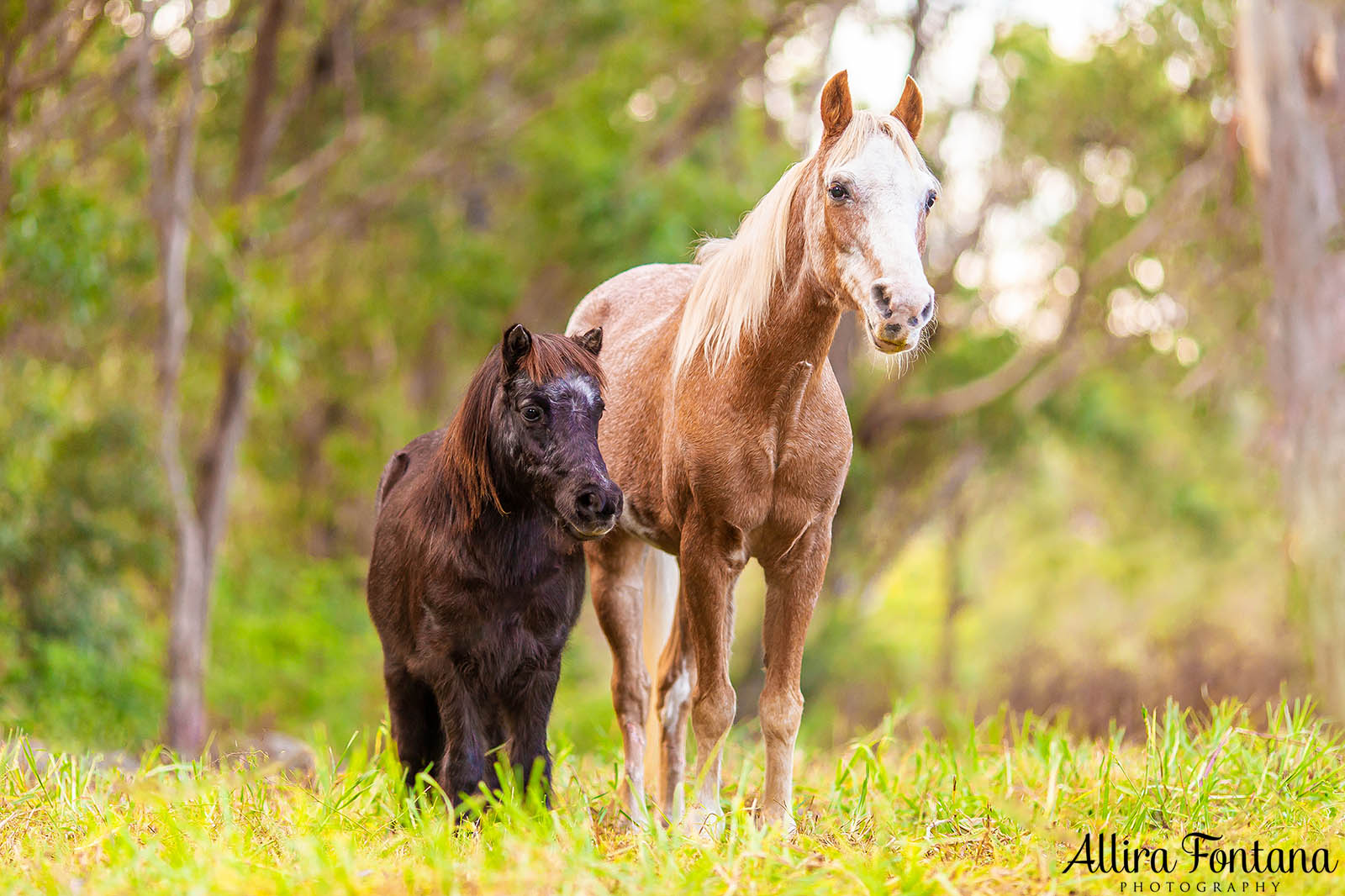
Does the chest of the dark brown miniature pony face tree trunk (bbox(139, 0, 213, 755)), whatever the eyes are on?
no

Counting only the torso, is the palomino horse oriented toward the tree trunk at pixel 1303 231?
no

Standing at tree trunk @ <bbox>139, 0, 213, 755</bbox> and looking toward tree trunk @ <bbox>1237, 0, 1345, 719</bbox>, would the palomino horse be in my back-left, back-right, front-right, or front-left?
front-right

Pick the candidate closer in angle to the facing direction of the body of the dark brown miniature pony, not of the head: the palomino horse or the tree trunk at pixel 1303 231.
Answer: the palomino horse

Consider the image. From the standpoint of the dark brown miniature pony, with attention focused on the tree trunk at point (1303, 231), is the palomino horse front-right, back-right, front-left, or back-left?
front-right

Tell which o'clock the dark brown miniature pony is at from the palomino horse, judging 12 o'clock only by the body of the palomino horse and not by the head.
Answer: The dark brown miniature pony is roughly at 4 o'clock from the palomino horse.

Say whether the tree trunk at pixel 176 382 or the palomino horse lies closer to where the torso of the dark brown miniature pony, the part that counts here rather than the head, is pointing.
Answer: the palomino horse

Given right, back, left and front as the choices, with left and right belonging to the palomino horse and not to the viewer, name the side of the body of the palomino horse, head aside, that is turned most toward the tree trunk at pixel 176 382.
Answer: back

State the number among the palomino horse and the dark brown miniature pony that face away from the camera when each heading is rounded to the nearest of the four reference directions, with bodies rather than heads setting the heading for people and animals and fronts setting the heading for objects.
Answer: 0

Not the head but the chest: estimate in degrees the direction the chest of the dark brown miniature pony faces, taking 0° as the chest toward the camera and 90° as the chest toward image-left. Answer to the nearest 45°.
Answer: approximately 315°

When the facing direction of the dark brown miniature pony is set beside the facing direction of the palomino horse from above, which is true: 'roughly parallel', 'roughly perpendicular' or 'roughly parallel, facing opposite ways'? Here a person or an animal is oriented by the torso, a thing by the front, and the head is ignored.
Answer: roughly parallel

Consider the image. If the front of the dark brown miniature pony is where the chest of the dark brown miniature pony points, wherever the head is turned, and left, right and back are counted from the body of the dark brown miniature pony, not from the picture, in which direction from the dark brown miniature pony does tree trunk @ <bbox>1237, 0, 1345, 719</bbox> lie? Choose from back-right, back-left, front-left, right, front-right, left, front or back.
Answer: left

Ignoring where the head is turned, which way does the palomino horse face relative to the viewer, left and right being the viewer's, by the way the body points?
facing the viewer and to the right of the viewer
